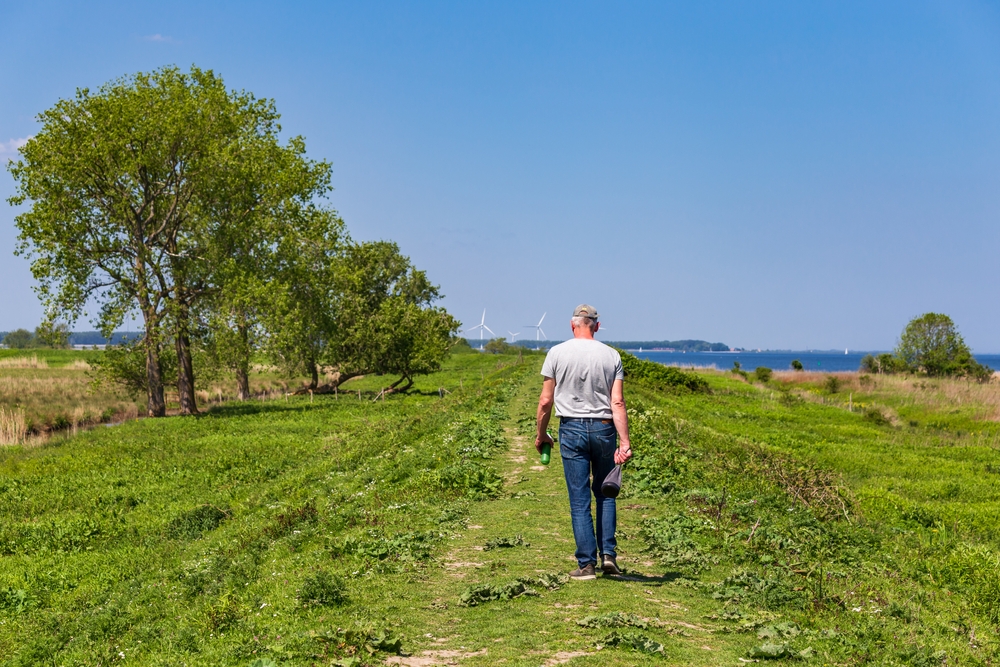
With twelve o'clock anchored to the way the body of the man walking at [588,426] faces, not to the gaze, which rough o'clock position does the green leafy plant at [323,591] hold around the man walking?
The green leafy plant is roughly at 9 o'clock from the man walking.

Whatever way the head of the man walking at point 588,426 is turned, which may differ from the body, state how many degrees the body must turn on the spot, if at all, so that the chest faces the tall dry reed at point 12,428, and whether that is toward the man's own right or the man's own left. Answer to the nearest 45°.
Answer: approximately 45° to the man's own left

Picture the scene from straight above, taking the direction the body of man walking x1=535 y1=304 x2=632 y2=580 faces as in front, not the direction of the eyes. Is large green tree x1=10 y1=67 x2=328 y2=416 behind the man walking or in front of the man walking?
in front

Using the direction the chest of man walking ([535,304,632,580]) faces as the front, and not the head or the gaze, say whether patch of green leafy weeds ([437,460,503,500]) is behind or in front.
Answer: in front

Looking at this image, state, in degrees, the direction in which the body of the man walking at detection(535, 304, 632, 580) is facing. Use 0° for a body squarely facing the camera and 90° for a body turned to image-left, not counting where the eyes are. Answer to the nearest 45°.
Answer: approximately 180°

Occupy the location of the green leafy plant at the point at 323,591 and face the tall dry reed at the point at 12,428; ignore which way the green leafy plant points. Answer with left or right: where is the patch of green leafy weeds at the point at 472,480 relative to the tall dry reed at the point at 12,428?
right

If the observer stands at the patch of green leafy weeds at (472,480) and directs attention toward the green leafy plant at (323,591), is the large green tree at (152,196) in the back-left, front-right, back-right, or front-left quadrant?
back-right
